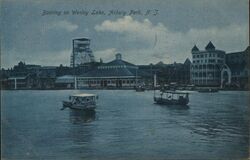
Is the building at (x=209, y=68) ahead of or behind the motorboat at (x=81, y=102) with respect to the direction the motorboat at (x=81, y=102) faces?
behind

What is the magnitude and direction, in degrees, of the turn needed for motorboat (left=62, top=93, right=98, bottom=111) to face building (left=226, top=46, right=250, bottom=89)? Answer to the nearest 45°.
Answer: approximately 180°

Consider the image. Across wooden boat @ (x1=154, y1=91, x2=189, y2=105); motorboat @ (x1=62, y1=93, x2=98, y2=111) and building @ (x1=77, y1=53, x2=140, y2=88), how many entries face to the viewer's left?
2

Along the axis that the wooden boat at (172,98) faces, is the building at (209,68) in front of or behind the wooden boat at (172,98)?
behind

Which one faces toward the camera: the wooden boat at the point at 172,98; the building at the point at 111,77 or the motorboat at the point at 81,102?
the building

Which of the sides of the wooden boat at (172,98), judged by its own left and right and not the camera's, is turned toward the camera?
left

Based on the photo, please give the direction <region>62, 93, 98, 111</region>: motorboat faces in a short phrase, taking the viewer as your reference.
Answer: facing to the left of the viewer

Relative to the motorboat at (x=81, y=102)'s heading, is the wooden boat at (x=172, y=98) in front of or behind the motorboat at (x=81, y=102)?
behind

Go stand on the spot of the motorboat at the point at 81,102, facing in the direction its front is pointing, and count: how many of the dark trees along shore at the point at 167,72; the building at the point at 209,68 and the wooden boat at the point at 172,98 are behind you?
3

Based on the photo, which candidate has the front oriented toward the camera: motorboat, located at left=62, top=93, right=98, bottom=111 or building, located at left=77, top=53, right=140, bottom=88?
the building

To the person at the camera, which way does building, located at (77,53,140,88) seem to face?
facing the viewer

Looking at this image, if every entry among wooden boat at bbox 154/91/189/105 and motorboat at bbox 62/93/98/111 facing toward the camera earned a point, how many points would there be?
0

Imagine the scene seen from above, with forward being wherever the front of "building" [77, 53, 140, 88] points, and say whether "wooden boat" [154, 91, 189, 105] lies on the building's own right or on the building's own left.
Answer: on the building's own left

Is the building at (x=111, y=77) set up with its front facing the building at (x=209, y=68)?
no
